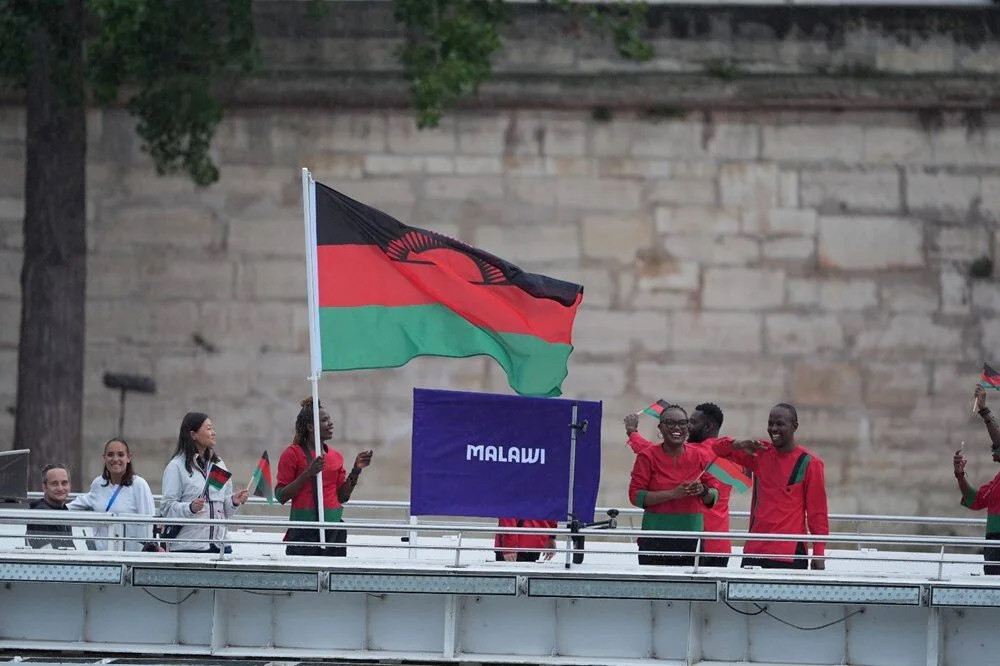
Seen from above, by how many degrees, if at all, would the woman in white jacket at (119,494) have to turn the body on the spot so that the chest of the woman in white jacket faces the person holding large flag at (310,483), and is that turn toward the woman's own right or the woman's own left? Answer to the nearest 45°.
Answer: approximately 90° to the woman's own left

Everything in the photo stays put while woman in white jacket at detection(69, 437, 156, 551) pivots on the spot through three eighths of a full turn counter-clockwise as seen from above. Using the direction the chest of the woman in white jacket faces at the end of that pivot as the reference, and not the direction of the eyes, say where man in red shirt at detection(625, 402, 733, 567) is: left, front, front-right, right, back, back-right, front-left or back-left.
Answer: front-right

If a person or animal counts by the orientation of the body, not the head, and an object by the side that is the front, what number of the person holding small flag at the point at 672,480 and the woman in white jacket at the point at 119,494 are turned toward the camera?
2

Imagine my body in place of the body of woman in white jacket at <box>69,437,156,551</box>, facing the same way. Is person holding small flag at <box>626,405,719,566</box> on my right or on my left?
on my left

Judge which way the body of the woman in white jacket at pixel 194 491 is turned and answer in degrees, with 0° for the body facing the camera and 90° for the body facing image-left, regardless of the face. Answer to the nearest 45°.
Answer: approximately 315°

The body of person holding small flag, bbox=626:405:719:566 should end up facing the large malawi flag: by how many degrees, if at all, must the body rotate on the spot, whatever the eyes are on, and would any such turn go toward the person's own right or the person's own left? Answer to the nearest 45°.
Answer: approximately 90° to the person's own right

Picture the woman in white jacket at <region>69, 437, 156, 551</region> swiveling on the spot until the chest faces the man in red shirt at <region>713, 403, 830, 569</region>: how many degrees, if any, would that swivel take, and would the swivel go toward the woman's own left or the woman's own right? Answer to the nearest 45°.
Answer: approximately 90° to the woman's own left

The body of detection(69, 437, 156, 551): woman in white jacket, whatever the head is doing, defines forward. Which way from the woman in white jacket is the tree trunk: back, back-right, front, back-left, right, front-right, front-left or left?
back

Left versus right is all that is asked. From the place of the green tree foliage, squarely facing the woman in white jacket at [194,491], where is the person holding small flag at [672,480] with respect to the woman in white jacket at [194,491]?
left
